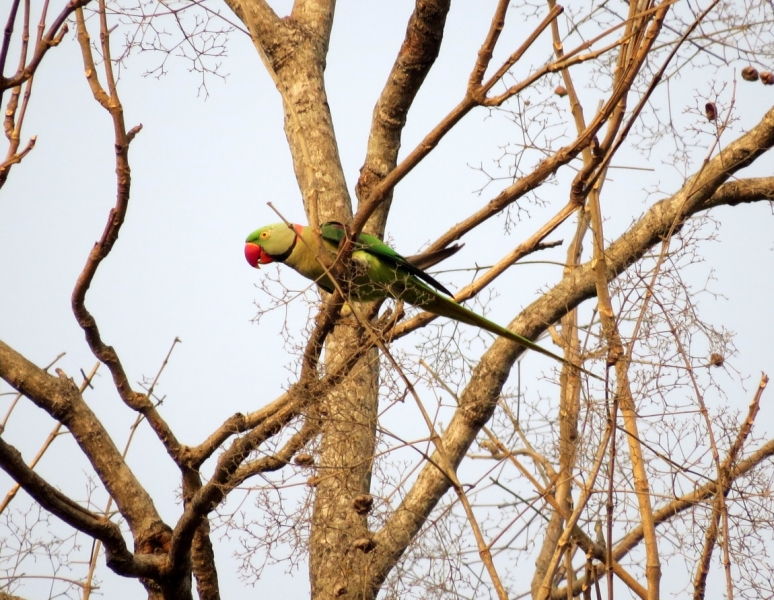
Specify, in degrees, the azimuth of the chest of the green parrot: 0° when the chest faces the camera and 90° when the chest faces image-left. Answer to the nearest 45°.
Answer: approximately 90°
